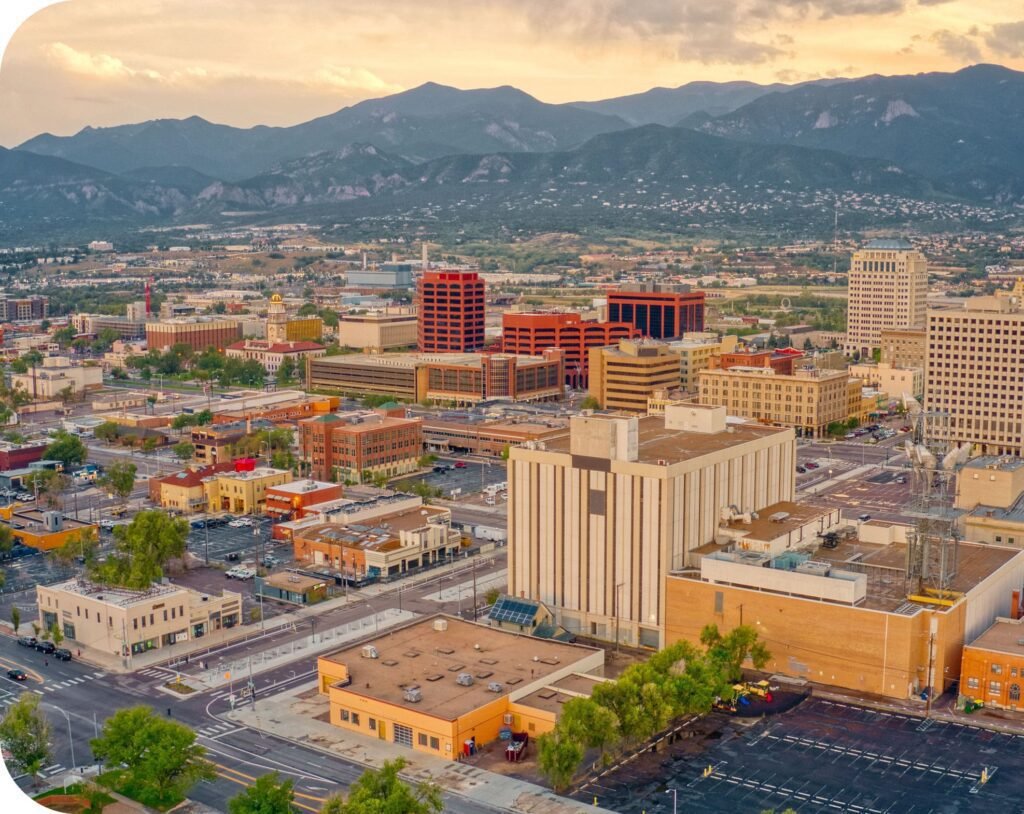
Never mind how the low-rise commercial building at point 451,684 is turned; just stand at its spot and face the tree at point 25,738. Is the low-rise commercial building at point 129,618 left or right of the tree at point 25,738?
right

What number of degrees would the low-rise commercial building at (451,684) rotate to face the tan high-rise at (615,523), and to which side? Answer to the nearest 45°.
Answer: approximately 180°

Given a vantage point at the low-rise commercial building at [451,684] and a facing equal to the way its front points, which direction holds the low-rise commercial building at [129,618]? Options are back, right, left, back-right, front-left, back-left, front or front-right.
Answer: right

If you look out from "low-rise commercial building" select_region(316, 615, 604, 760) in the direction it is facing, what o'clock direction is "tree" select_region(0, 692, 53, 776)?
The tree is roughly at 1 o'clock from the low-rise commercial building.

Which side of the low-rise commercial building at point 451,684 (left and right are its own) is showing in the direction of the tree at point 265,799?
front

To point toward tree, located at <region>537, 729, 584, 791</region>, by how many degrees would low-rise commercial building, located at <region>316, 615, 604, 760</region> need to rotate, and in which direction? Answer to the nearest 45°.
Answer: approximately 90° to its left

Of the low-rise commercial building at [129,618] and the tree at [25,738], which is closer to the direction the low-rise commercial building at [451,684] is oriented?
the tree

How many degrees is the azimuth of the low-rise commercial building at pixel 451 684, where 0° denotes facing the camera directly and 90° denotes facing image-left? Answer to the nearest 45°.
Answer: approximately 45°

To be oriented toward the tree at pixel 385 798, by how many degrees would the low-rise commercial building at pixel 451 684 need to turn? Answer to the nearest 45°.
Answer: approximately 45° to its left

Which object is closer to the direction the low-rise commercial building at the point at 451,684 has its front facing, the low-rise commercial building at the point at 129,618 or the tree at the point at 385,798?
the tree
